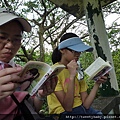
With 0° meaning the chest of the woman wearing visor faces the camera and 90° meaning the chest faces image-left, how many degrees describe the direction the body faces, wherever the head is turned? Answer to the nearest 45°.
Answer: approximately 315°
